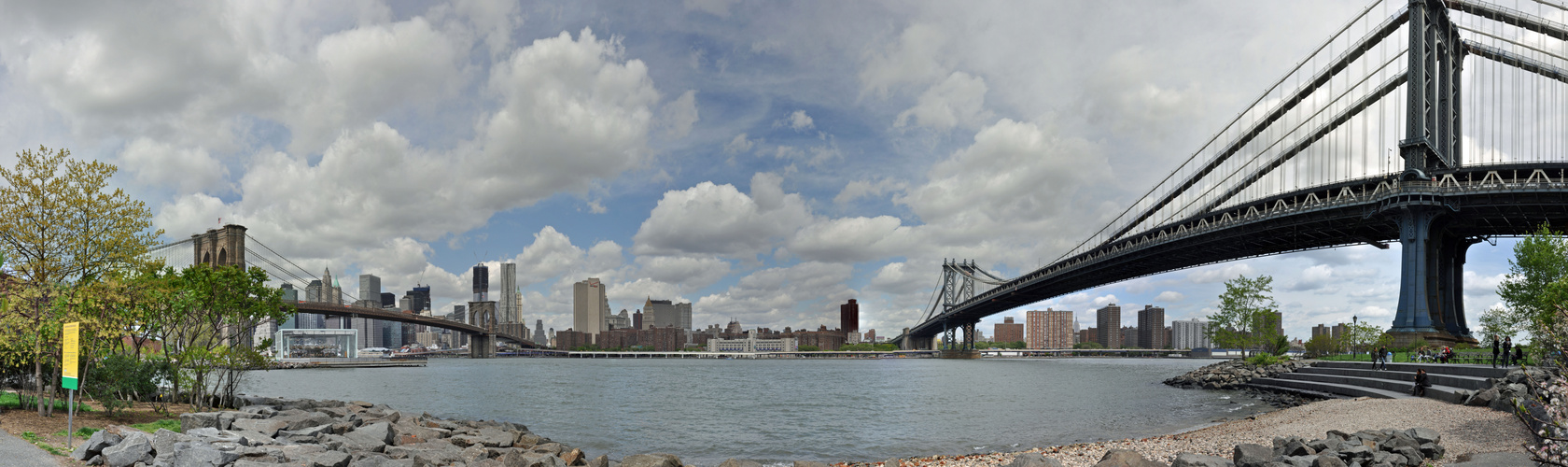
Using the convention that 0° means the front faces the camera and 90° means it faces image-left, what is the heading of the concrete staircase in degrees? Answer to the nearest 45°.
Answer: approximately 45°

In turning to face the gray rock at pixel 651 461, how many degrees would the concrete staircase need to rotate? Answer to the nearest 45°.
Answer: approximately 45° to its left

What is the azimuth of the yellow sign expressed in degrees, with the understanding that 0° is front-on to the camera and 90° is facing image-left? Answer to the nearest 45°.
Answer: approximately 0°
